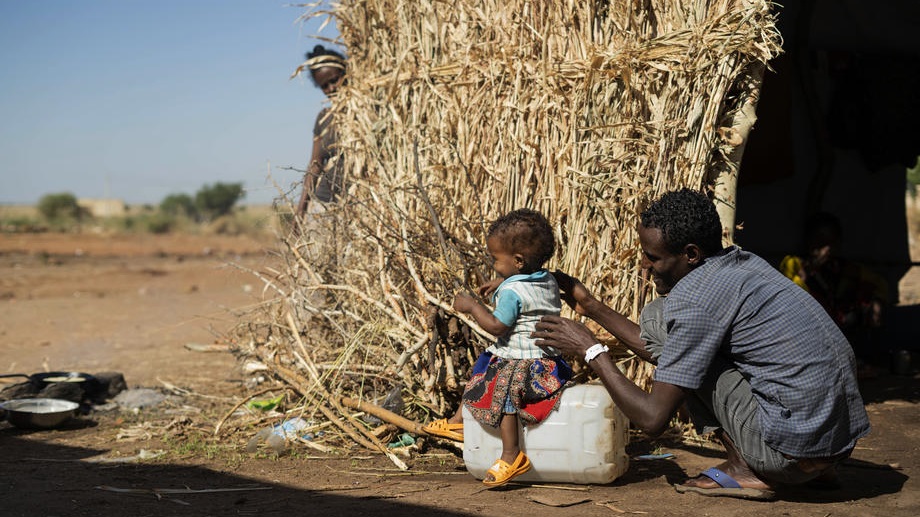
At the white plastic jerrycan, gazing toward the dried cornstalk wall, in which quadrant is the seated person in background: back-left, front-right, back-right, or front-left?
front-right

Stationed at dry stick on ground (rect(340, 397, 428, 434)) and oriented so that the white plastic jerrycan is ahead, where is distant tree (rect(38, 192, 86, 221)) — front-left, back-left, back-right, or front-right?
back-left

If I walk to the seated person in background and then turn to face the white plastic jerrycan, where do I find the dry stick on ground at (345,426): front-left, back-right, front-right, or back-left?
front-right
